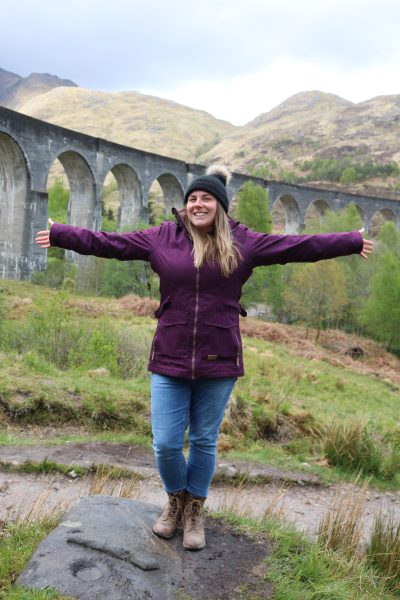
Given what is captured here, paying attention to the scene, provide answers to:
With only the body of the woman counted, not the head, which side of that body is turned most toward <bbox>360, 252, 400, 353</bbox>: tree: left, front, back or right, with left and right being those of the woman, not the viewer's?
back

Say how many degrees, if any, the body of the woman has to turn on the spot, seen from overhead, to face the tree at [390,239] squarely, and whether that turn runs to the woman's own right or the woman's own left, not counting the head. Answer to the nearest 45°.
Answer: approximately 180°

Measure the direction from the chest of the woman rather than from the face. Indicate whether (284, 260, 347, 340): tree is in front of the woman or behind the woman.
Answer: behind

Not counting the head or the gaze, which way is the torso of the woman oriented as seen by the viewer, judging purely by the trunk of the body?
toward the camera

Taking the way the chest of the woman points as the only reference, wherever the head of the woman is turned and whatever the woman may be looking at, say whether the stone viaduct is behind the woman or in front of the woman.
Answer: behind

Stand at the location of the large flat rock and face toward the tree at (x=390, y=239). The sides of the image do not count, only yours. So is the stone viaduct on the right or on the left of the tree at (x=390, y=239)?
left

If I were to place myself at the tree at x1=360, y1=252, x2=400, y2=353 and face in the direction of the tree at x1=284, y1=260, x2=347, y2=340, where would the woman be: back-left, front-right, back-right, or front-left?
front-left
